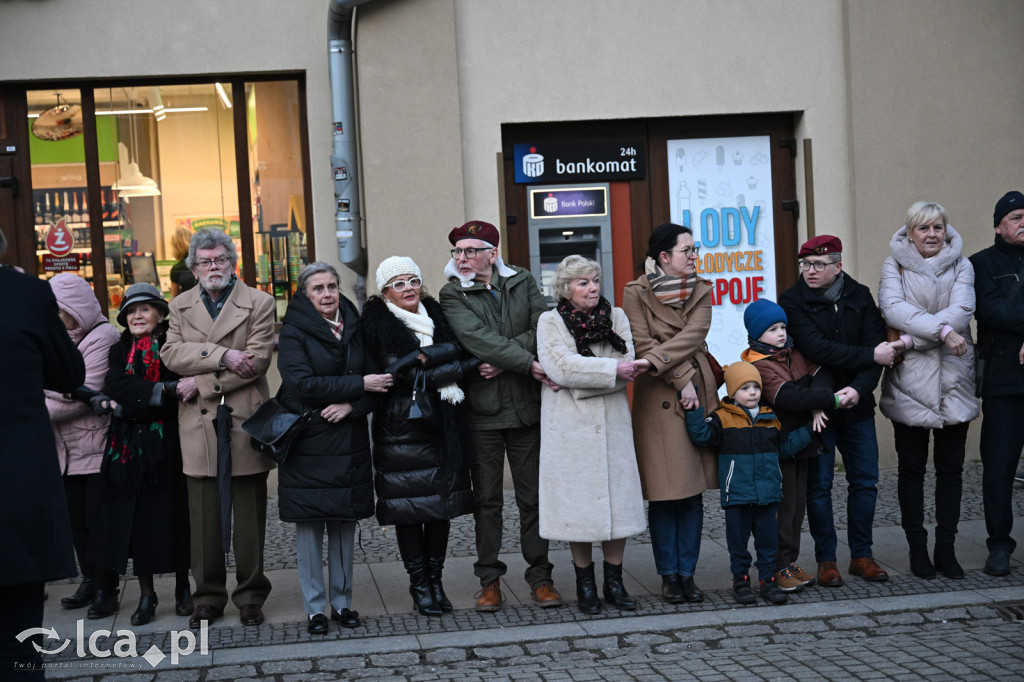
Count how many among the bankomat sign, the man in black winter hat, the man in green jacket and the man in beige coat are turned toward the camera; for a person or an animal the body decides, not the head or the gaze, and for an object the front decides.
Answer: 4

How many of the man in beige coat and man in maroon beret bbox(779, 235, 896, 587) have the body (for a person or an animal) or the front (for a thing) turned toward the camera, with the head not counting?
2

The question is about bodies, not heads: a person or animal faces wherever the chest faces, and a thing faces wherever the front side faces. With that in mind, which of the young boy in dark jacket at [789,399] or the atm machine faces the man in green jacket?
the atm machine

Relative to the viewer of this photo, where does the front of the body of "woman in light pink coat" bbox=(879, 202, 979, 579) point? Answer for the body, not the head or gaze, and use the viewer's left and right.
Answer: facing the viewer

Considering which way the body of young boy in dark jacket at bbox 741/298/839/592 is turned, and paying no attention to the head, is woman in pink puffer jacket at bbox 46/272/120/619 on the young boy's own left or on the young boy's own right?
on the young boy's own right

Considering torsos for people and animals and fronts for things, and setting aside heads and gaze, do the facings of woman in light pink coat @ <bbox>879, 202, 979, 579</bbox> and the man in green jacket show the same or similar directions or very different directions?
same or similar directions

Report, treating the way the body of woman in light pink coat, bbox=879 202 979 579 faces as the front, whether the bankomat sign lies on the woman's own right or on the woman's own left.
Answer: on the woman's own right

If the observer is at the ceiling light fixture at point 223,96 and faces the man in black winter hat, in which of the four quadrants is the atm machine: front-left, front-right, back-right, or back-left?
front-left

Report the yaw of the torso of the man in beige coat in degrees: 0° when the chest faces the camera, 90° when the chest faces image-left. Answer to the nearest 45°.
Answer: approximately 0°

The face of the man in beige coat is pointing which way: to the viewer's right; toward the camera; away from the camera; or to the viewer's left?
toward the camera

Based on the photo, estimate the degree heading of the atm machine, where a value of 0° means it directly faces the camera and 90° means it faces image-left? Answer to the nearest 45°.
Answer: approximately 0°

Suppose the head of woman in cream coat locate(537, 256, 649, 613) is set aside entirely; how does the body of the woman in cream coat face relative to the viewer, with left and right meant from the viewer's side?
facing the viewer and to the right of the viewer

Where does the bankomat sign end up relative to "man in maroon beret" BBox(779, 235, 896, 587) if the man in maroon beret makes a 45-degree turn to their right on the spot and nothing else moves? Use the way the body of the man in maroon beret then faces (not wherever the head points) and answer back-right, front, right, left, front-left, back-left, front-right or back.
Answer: right

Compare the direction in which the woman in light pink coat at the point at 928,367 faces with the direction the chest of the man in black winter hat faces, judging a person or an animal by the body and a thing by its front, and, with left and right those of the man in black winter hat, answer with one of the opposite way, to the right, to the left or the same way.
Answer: the same way

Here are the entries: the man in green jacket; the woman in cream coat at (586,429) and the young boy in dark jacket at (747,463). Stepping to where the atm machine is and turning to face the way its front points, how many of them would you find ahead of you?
3

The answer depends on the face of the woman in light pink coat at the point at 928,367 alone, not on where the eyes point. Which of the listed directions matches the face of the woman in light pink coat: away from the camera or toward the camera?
toward the camera
